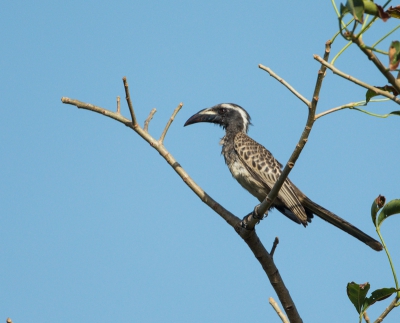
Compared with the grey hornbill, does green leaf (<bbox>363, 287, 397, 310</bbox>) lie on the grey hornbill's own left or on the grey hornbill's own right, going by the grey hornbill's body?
on the grey hornbill's own left

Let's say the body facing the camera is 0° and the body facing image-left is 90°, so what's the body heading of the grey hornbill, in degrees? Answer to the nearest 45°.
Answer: approximately 90°

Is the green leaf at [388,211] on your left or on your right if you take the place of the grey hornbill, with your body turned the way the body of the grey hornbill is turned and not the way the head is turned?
on your left

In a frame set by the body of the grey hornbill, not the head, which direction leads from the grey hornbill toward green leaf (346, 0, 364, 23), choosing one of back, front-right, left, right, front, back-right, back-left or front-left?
back
